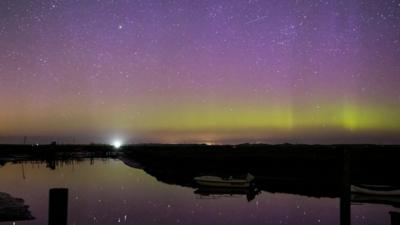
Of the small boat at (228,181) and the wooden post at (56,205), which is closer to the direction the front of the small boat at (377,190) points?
the small boat

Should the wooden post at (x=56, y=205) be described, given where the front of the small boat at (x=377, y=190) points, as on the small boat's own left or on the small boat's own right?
on the small boat's own left

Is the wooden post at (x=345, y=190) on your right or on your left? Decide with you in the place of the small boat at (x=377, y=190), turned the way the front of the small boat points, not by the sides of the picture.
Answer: on your left

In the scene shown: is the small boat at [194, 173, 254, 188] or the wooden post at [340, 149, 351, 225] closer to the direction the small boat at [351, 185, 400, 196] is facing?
the small boat

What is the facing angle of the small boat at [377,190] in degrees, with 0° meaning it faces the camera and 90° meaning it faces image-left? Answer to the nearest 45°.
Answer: approximately 90°
